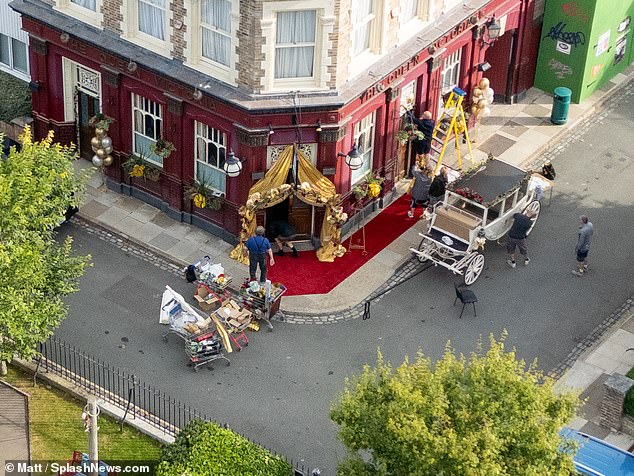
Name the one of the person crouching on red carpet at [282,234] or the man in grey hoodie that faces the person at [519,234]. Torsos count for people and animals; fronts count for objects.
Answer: the man in grey hoodie

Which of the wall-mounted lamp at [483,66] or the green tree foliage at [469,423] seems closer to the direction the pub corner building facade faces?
the green tree foliage

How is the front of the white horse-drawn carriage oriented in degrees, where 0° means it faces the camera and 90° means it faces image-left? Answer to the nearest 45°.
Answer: approximately 45°

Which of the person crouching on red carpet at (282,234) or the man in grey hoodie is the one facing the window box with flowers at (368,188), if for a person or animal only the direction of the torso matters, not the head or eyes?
the man in grey hoodie

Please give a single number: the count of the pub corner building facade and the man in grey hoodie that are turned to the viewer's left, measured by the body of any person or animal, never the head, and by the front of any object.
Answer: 1

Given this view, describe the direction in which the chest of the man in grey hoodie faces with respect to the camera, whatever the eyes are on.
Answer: to the viewer's left

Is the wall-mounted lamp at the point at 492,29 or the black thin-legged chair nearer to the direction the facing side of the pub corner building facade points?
the black thin-legged chair

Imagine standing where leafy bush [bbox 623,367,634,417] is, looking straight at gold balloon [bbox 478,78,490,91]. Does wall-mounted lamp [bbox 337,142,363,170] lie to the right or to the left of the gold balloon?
left
